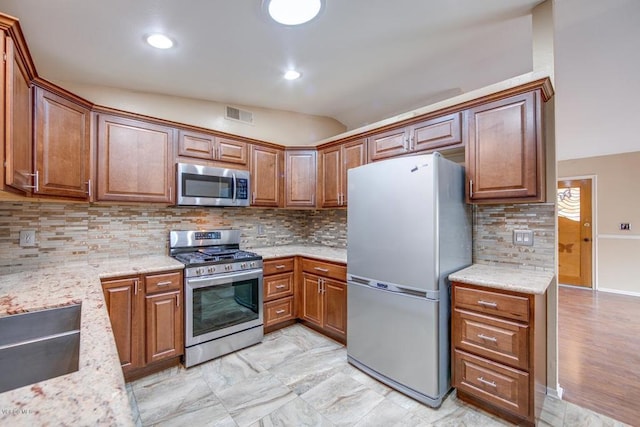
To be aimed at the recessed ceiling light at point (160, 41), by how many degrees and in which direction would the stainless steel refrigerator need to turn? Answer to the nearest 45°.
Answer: approximately 45° to its right

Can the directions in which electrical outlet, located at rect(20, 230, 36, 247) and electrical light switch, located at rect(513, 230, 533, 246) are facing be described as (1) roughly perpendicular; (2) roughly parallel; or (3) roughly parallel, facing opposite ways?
roughly perpendicular

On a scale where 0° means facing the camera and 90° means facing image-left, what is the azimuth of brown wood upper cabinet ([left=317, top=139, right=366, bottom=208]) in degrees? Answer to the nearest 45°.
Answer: approximately 45°

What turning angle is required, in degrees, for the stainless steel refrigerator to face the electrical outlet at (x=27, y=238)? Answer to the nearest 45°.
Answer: approximately 45° to its right

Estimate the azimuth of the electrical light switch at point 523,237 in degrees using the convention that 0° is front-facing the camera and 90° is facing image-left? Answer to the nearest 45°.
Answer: approximately 0°
